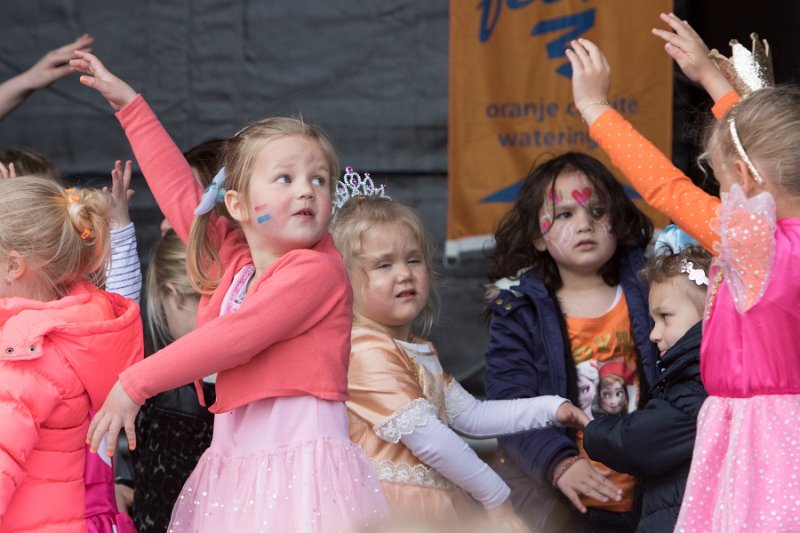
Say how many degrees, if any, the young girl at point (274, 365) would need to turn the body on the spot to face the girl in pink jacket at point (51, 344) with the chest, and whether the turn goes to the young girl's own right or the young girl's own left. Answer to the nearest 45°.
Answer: approximately 45° to the young girl's own right

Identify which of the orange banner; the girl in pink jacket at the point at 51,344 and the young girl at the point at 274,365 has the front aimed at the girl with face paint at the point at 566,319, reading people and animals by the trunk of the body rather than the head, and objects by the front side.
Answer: the orange banner

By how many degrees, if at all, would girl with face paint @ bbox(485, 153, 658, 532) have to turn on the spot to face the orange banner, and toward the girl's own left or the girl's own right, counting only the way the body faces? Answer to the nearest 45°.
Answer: approximately 135° to the girl's own left

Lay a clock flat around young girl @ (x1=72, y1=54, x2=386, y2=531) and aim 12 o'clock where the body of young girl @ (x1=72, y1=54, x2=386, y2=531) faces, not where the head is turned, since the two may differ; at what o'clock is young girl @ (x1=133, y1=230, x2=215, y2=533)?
young girl @ (x1=133, y1=230, x2=215, y2=533) is roughly at 4 o'clock from young girl @ (x1=72, y1=54, x2=386, y2=531).

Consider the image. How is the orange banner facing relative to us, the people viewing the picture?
facing the viewer

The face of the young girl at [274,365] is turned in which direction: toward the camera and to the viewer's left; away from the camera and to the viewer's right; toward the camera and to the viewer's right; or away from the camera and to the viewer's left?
toward the camera and to the viewer's right

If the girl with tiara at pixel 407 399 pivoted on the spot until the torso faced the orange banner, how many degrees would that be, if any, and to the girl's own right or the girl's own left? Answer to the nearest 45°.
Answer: approximately 135° to the girl's own left

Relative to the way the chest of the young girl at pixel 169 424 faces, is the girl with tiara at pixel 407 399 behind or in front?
in front

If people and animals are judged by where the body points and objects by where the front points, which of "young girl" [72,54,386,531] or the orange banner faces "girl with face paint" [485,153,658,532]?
the orange banner

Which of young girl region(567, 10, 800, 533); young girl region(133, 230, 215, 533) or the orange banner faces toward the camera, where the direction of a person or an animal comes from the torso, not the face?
the orange banner

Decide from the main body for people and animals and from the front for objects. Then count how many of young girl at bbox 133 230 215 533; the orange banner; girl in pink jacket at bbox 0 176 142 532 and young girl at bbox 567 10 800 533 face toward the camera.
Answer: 1

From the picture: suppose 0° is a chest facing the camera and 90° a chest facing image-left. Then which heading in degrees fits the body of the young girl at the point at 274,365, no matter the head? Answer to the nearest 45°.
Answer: approximately 45°
